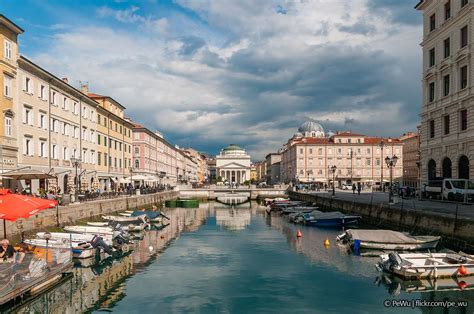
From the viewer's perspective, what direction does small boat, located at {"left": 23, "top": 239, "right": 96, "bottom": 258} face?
to the viewer's left

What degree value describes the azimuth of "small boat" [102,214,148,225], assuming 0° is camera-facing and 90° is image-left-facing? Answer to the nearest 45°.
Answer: approximately 90°

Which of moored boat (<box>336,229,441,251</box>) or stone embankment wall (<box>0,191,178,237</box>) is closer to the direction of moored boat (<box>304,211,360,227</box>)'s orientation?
the moored boat

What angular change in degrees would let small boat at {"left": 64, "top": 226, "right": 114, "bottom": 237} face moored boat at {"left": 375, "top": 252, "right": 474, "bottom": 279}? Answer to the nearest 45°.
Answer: approximately 135° to its left

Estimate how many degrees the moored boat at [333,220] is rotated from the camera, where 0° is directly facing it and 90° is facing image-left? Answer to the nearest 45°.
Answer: approximately 270°

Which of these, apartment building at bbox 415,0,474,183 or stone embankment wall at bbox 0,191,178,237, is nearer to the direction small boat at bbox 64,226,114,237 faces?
the stone embankment wall

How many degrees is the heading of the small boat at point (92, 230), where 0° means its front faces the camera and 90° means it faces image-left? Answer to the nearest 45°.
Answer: approximately 90°

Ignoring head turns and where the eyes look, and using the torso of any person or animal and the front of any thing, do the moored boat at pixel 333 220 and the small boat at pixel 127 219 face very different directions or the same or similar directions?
very different directions

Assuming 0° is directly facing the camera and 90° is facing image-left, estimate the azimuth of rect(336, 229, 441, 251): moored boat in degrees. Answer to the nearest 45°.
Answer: approximately 270°

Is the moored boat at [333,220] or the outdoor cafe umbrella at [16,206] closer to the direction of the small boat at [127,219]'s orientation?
the outdoor cafe umbrella
